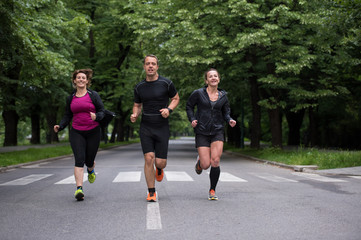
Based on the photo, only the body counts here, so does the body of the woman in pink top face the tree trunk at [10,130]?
no

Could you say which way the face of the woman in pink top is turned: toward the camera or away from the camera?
toward the camera

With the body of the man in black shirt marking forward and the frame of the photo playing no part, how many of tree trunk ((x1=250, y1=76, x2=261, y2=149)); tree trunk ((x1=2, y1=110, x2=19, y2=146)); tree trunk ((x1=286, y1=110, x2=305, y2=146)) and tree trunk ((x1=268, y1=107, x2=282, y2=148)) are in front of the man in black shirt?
0

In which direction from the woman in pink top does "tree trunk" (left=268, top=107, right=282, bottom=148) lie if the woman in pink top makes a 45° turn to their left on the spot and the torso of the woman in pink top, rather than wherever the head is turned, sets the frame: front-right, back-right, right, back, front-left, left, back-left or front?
left

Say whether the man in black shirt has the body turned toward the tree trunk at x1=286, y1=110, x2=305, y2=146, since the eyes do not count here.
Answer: no

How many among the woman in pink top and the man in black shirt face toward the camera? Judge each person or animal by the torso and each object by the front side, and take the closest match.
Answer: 2

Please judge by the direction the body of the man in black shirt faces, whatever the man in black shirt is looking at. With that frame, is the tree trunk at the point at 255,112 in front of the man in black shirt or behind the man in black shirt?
behind

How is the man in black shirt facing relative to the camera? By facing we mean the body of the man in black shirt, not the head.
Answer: toward the camera

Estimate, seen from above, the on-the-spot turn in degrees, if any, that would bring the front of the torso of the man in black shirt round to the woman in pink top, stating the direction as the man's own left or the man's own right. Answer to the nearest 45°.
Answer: approximately 90° to the man's own right

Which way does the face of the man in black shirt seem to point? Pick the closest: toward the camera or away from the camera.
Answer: toward the camera

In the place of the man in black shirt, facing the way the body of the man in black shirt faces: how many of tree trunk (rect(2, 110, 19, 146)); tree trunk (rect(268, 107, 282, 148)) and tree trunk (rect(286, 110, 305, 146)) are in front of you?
0

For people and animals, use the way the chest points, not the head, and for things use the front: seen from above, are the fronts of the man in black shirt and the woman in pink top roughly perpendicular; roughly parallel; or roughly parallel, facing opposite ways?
roughly parallel

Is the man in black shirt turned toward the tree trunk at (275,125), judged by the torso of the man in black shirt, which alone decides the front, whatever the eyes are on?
no

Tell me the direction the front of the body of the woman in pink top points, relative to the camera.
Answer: toward the camera
